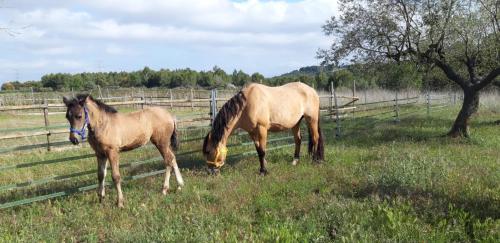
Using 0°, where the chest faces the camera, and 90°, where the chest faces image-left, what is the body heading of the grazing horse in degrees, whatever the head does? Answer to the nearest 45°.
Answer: approximately 45°

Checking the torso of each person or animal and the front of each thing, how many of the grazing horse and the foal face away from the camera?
0

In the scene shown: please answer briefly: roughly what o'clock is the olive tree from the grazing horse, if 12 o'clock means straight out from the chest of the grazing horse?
The olive tree is roughly at 6 o'clock from the grazing horse.

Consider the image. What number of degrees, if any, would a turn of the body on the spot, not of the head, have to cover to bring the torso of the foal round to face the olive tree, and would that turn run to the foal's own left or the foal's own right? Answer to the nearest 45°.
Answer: approximately 180°

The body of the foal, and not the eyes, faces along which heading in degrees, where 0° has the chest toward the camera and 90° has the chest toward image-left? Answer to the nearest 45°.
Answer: approximately 45°

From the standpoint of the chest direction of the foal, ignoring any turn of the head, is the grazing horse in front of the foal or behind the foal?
behind

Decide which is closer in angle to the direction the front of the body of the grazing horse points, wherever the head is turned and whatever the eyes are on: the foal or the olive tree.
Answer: the foal

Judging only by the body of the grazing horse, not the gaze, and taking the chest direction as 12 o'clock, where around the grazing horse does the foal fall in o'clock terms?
The foal is roughly at 12 o'clock from the grazing horse.
